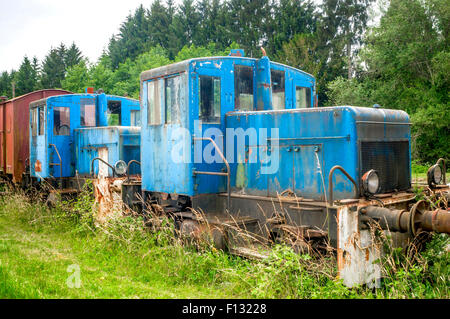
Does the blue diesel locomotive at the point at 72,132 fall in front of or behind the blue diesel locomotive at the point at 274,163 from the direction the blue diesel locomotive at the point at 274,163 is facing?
behind

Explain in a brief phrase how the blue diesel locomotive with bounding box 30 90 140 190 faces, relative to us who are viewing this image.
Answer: facing the viewer and to the right of the viewer

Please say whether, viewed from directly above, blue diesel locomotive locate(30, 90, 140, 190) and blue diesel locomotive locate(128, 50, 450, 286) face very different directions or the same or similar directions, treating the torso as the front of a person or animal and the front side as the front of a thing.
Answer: same or similar directions

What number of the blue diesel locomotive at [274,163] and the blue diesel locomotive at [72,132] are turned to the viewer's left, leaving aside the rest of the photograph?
0

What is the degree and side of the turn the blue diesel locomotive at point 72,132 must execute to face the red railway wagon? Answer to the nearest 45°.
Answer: approximately 180°
